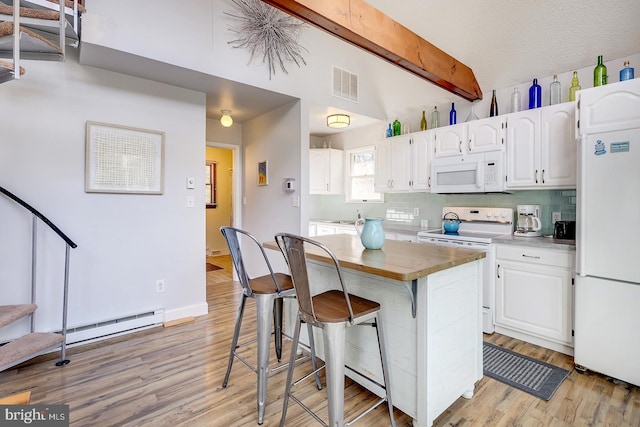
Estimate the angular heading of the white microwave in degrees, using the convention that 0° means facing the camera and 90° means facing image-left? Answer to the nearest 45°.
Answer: approximately 45°

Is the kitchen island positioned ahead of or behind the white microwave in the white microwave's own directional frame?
ahead

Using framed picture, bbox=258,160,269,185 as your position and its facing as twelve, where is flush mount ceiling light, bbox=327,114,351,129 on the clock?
The flush mount ceiling light is roughly at 8 o'clock from the framed picture.

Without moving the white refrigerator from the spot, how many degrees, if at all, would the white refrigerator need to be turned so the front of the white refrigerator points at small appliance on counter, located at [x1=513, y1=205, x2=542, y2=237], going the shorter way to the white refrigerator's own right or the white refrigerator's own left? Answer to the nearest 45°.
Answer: approximately 90° to the white refrigerator's own right

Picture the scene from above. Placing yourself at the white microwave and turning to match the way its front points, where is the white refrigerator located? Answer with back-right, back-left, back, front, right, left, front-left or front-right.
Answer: left

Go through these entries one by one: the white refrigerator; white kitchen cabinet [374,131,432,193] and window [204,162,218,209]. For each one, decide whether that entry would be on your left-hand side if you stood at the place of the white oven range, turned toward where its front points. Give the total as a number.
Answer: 1

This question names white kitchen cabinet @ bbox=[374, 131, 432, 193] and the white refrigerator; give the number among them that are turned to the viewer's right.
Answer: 0

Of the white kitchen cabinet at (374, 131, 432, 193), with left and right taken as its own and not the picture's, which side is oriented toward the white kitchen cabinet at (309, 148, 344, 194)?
right
